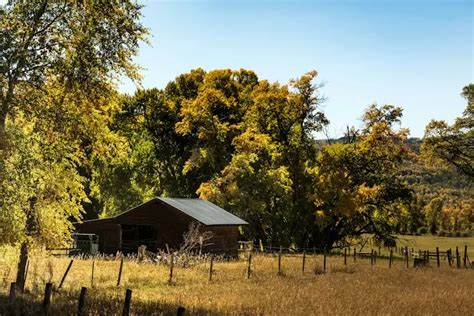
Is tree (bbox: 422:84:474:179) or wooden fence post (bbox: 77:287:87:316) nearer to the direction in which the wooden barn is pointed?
the wooden fence post

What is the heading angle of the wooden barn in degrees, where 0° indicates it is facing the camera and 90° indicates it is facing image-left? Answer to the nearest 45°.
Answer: approximately 45°

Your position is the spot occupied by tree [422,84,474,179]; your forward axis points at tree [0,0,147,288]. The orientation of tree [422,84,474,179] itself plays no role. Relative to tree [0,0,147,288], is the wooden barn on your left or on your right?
right

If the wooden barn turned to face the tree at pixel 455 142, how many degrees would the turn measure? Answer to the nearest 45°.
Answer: approximately 135° to its left

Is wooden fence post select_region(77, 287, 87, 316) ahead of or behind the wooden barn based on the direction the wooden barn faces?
ahead
